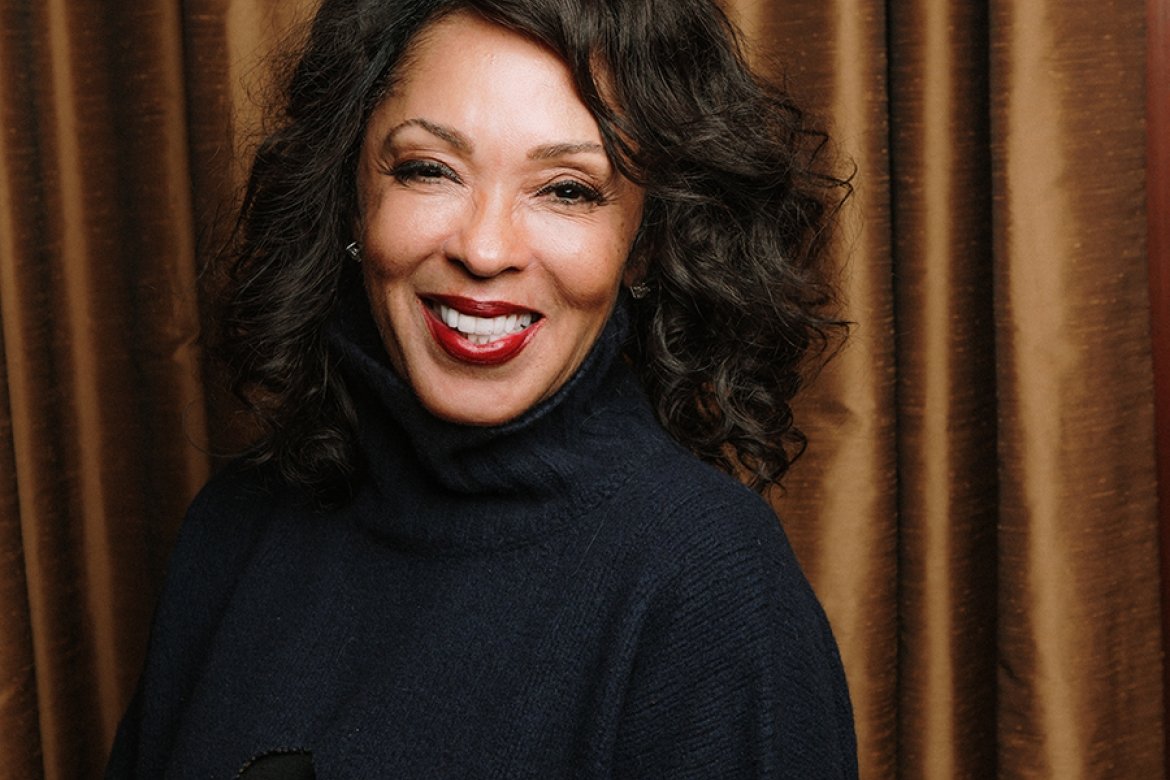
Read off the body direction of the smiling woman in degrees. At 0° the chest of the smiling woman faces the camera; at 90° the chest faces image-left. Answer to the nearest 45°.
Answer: approximately 0°
